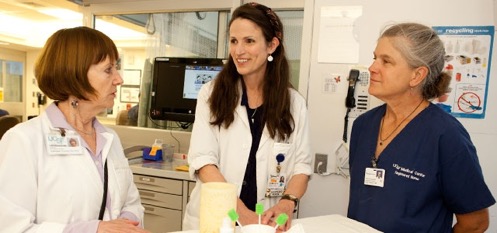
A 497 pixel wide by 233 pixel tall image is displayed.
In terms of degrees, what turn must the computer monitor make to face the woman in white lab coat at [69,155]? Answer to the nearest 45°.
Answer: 0° — it already faces them

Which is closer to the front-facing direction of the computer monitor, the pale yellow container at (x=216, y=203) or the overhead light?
the pale yellow container

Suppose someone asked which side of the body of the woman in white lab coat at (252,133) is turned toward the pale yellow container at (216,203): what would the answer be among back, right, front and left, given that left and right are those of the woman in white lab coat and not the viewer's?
front

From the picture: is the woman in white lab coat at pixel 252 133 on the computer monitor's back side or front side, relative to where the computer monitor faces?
on the front side

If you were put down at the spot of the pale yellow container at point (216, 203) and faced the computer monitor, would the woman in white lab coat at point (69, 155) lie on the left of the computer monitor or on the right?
left

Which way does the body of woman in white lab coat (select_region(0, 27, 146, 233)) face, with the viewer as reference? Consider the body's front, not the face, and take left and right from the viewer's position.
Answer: facing the viewer and to the right of the viewer

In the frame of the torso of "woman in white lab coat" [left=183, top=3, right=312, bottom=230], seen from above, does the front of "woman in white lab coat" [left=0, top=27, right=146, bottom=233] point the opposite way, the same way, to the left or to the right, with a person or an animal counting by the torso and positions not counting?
to the left

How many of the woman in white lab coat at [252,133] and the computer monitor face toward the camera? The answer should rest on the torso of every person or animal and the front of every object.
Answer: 2

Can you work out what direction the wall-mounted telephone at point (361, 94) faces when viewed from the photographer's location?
facing the viewer

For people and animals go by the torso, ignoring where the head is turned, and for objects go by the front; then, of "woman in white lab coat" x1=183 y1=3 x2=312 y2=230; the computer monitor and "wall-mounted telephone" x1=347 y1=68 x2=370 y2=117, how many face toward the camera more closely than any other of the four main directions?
3

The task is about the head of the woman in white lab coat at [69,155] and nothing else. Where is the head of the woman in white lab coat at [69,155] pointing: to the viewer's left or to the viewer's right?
to the viewer's right

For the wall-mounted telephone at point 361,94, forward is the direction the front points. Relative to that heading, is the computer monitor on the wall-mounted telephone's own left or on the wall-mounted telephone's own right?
on the wall-mounted telephone's own right

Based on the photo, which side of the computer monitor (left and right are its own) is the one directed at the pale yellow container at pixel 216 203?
front

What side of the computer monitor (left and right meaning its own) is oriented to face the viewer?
front
